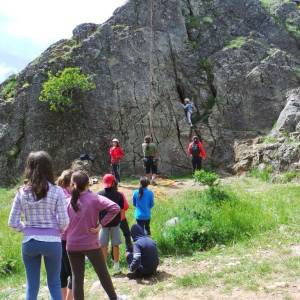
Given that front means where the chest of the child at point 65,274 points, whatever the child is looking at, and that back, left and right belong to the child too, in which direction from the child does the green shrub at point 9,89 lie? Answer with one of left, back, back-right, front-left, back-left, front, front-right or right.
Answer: front

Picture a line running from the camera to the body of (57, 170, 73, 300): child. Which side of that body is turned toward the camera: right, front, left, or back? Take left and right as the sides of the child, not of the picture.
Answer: back

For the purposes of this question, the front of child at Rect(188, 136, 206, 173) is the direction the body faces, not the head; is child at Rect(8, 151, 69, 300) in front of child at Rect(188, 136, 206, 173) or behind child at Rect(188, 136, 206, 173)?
behind

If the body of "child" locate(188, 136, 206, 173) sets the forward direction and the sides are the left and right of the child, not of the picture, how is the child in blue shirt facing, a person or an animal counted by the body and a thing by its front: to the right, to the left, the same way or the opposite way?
the same way

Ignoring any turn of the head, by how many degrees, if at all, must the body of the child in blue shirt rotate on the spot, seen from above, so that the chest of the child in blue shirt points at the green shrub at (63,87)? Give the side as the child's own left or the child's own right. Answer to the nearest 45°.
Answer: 0° — they already face it

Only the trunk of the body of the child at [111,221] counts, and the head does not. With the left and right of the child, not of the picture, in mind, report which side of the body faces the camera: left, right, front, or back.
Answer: back

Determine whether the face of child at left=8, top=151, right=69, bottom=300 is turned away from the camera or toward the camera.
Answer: away from the camera

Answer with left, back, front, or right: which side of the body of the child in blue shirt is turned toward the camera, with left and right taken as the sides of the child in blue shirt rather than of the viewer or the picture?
back

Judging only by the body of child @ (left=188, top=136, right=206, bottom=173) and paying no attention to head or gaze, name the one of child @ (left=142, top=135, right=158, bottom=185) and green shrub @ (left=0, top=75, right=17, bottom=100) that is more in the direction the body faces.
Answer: the green shrub

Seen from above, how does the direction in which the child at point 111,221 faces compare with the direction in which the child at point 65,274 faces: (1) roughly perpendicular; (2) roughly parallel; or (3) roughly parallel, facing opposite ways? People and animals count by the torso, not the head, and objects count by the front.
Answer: roughly parallel

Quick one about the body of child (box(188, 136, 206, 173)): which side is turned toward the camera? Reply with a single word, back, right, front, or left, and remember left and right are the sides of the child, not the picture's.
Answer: back

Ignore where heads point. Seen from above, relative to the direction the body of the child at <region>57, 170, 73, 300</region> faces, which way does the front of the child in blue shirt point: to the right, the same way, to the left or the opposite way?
the same way

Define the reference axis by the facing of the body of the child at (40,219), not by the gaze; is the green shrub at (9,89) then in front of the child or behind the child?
in front

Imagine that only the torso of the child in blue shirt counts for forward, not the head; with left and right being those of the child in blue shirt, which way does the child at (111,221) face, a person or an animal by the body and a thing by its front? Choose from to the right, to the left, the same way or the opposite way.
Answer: the same way

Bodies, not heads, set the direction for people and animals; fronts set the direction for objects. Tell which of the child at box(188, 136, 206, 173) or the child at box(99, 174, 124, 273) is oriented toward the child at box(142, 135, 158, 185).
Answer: the child at box(99, 174, 124, 273)

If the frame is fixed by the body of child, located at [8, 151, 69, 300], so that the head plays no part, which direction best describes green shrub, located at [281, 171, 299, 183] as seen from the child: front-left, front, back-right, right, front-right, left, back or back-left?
front-right

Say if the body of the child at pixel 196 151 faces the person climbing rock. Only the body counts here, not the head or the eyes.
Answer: yes

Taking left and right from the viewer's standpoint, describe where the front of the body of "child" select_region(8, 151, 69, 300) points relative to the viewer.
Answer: facing away from the viewer

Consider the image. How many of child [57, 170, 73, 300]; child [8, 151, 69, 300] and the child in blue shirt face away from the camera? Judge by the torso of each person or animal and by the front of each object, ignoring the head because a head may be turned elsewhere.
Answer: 3

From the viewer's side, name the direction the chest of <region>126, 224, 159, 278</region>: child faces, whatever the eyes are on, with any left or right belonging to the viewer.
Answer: facing away from the viewer and to the left of the viewer
